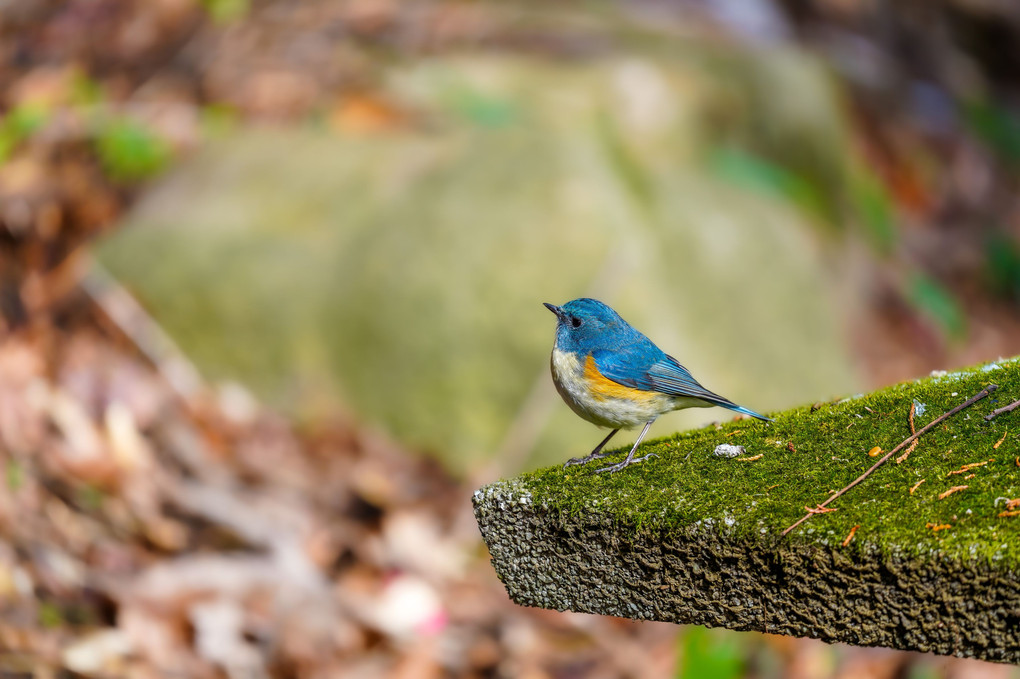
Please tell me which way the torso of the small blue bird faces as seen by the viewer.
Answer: to the viewer's left

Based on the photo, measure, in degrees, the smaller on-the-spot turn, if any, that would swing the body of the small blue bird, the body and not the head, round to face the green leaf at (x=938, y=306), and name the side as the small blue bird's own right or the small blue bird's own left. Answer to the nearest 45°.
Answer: approximately 90° to the small blue bird's own right
